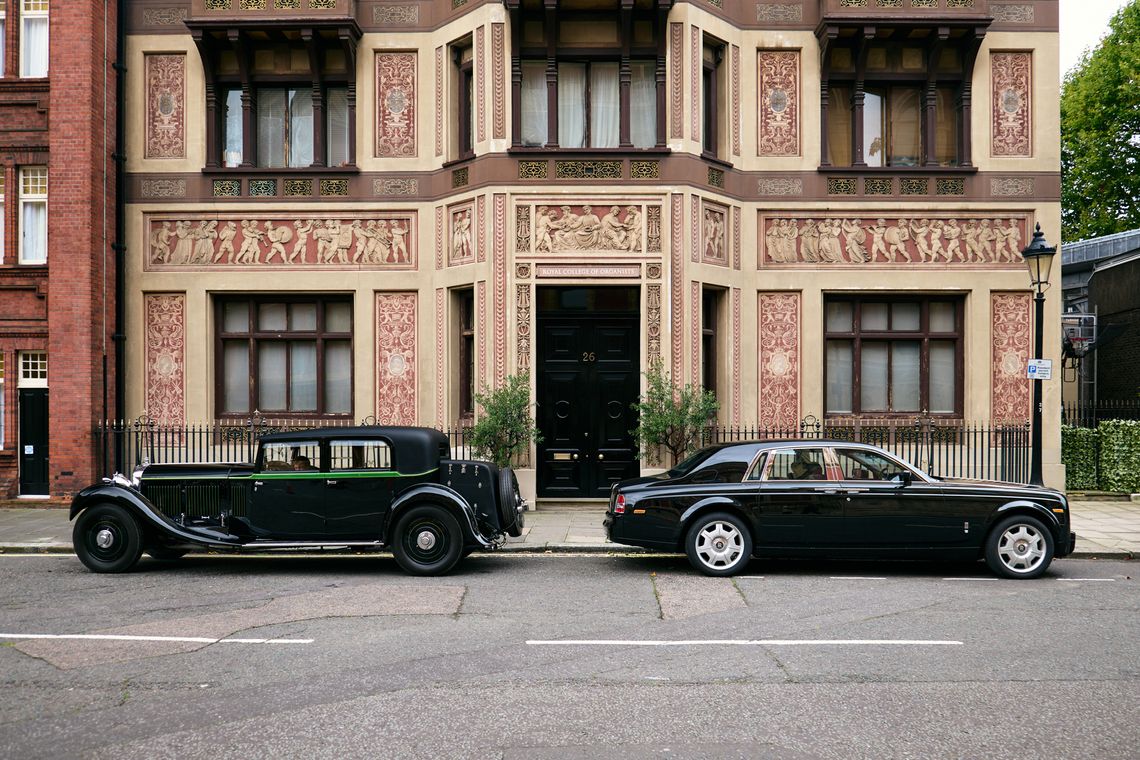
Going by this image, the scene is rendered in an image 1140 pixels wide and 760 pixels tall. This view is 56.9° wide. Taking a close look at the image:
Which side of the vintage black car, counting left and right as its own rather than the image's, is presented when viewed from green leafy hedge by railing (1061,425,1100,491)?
back

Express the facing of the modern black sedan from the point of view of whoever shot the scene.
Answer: facing to the right of the viewer

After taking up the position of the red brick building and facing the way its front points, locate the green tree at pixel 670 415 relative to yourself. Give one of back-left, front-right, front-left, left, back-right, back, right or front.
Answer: front-left

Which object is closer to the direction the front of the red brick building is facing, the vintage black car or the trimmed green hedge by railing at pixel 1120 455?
the vintage black car

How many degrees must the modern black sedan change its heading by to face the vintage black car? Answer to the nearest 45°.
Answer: approximately 180°

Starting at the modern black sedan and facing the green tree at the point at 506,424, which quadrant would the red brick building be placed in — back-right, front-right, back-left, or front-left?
front-left

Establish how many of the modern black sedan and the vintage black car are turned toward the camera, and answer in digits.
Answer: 0

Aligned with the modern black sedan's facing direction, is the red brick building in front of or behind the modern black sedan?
behind

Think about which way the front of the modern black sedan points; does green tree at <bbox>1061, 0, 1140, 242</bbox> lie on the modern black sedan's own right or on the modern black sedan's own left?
on the modern black sedan's own left

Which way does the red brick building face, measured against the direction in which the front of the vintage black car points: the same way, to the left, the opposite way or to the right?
to the left

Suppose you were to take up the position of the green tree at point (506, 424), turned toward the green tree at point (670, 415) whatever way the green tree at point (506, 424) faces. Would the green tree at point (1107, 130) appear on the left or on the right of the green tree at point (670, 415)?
left

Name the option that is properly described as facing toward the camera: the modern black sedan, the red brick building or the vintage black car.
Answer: the red brick building

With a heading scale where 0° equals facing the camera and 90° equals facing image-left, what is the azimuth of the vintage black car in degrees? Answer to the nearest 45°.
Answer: approximately 90°

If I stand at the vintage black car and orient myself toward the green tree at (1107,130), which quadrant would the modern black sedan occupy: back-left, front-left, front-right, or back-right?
front-right

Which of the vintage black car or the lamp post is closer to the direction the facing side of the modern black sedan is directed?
the lamp post

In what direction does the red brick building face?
toward the camera

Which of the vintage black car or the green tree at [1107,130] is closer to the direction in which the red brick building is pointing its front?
the vintage black car
